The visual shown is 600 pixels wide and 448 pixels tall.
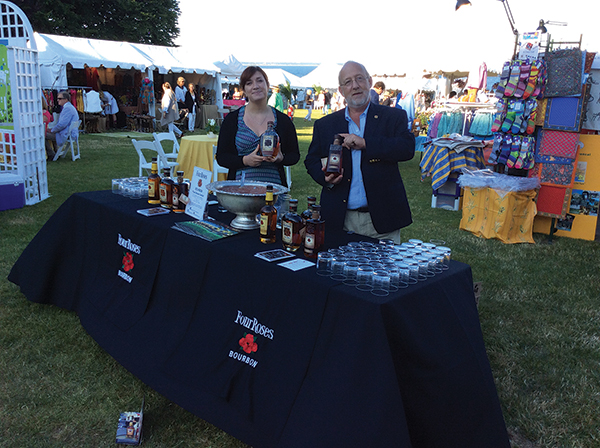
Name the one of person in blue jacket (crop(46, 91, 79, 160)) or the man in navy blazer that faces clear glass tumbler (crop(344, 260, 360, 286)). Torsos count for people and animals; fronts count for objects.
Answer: the man in navy blazer

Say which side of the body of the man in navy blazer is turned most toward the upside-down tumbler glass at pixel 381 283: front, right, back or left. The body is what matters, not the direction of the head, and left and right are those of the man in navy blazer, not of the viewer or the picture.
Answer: front

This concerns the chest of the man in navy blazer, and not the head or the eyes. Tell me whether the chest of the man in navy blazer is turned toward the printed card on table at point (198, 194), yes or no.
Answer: no

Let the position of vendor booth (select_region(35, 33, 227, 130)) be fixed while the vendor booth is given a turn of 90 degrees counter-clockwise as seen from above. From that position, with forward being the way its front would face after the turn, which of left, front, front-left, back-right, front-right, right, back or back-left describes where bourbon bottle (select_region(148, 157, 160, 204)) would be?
back-right

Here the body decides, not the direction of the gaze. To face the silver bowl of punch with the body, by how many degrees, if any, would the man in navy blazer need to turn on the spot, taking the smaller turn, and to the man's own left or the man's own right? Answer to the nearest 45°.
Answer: approximately 45° to the man's own right

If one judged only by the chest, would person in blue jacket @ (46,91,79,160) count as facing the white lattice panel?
no

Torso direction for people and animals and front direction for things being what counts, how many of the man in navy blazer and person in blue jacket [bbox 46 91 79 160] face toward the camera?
1

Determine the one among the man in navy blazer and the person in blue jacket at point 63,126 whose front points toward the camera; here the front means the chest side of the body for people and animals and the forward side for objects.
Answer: the man in navy blazer

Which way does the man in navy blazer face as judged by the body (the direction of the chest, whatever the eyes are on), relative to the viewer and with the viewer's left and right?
facing the viewer

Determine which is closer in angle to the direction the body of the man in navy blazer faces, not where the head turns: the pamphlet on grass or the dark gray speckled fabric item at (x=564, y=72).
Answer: the pamphlet on grass

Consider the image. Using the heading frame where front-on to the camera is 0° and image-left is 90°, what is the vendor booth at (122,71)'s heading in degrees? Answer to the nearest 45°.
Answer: approximately 315°

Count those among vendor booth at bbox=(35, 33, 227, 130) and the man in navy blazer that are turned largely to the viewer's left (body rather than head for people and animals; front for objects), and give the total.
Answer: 0

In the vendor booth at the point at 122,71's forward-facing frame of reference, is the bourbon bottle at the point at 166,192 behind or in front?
in front
